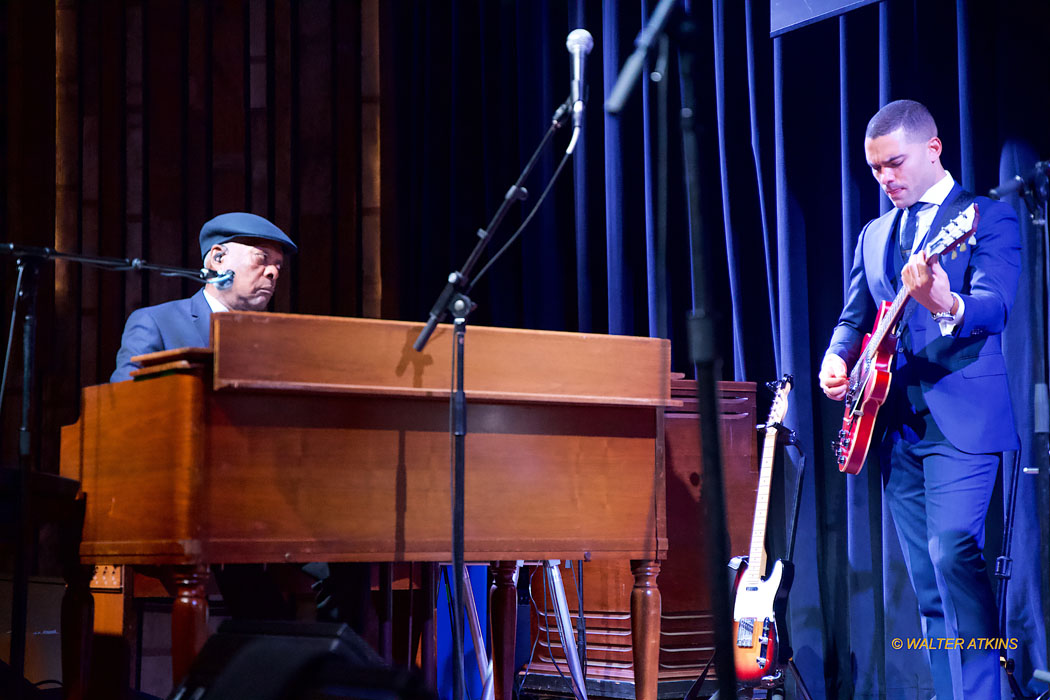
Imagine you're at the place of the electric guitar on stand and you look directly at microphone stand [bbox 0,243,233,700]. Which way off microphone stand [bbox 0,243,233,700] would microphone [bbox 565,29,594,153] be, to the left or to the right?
left

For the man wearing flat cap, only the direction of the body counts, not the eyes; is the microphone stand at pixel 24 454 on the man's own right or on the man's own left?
on the man's own right

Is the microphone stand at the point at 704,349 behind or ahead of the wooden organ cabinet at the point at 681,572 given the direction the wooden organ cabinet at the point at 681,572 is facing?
ahead

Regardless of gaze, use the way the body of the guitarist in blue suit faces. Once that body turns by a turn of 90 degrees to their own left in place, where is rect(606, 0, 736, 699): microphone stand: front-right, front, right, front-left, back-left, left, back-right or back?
front-right

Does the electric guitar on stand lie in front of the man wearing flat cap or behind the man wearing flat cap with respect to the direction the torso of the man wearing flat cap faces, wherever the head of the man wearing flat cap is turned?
in front

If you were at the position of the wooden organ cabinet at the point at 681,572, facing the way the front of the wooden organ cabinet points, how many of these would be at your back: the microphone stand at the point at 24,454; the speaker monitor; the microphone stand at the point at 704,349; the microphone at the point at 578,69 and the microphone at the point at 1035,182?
0

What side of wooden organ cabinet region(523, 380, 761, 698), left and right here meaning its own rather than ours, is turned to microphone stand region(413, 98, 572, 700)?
front

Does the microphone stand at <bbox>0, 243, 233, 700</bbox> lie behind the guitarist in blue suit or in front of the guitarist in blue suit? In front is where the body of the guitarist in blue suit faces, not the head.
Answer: in front

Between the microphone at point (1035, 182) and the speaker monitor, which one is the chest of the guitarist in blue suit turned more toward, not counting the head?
the speaker monitor

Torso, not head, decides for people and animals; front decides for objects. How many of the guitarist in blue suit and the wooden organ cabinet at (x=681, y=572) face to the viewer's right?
0

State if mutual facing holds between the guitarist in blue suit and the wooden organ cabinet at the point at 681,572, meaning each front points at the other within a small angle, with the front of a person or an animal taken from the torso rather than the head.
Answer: no

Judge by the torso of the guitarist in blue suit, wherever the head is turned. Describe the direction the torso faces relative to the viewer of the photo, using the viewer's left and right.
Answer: facing the viewer and to the left of the viewer

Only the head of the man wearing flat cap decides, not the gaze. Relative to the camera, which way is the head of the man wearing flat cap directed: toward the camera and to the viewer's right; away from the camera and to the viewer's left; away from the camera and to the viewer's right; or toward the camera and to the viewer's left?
toward the camera and to the viewer's right

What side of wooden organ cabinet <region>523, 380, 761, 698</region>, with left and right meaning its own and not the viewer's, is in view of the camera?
front

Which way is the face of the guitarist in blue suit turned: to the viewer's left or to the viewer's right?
to the viewer's left
